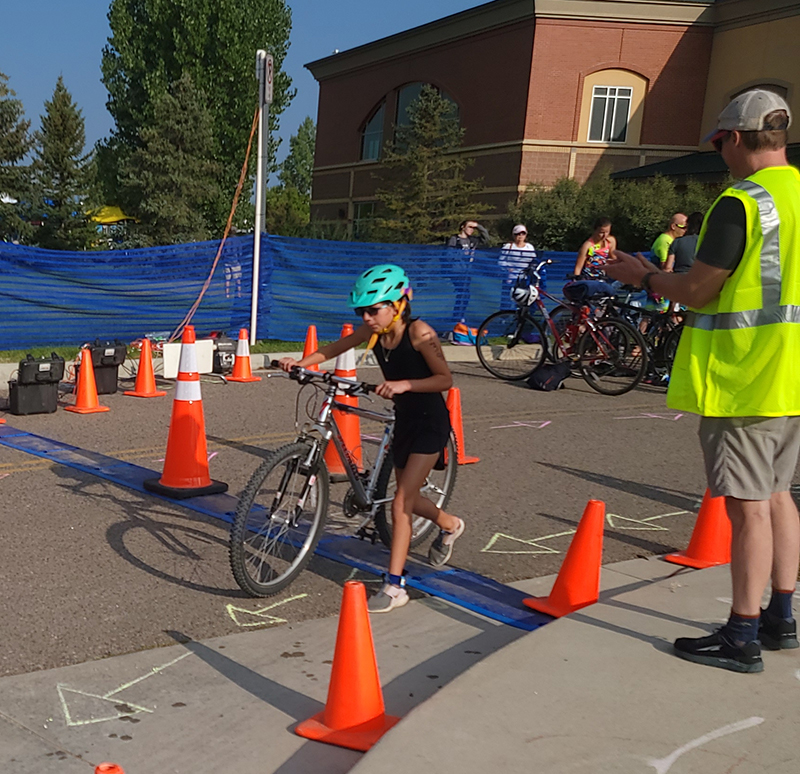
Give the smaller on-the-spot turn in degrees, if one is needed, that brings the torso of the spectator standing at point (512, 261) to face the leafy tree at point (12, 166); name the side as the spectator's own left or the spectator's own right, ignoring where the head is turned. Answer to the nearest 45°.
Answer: approximately 135° to the spectator's own right

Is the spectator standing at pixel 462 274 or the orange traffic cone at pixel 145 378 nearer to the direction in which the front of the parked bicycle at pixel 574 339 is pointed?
the orange traffic cone

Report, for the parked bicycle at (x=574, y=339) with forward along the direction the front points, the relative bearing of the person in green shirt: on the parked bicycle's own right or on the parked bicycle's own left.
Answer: on the parked bicycle's own right

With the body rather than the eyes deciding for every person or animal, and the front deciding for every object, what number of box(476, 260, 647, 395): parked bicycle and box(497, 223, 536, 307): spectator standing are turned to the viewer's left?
1

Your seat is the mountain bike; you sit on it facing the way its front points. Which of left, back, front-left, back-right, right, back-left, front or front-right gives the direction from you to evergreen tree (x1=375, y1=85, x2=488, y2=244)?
back-right

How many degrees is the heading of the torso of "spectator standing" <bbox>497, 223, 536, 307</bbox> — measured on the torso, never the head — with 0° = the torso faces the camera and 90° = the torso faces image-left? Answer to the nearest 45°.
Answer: approximately 0°

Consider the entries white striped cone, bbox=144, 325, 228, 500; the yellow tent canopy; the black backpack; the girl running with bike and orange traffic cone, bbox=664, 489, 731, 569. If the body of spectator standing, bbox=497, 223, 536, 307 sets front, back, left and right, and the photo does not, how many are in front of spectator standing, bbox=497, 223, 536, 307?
4

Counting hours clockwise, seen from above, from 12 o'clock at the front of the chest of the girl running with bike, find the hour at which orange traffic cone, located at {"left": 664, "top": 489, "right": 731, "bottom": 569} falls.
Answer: The orange traffic cone is roughly at 7 o'clock from the girl running with bike.

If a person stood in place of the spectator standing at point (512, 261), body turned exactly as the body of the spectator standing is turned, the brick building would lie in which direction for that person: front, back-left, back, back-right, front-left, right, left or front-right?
back

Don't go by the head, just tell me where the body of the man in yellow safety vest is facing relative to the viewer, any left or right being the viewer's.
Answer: facing away from the viewer and to the left of the viewer

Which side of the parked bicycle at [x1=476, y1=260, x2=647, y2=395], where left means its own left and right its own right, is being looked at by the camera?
left

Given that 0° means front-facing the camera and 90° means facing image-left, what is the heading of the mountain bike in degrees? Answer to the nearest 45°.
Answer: approximately 45°
